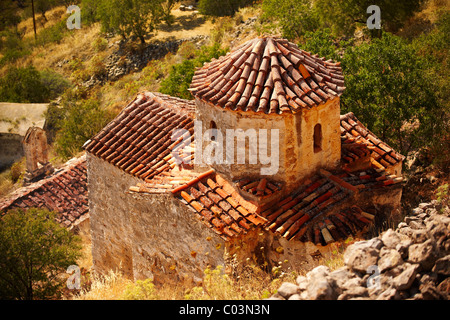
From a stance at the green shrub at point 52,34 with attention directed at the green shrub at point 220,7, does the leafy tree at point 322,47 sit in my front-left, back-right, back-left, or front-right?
front-right

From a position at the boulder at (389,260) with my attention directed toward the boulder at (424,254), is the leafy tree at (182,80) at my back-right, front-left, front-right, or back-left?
back-left
